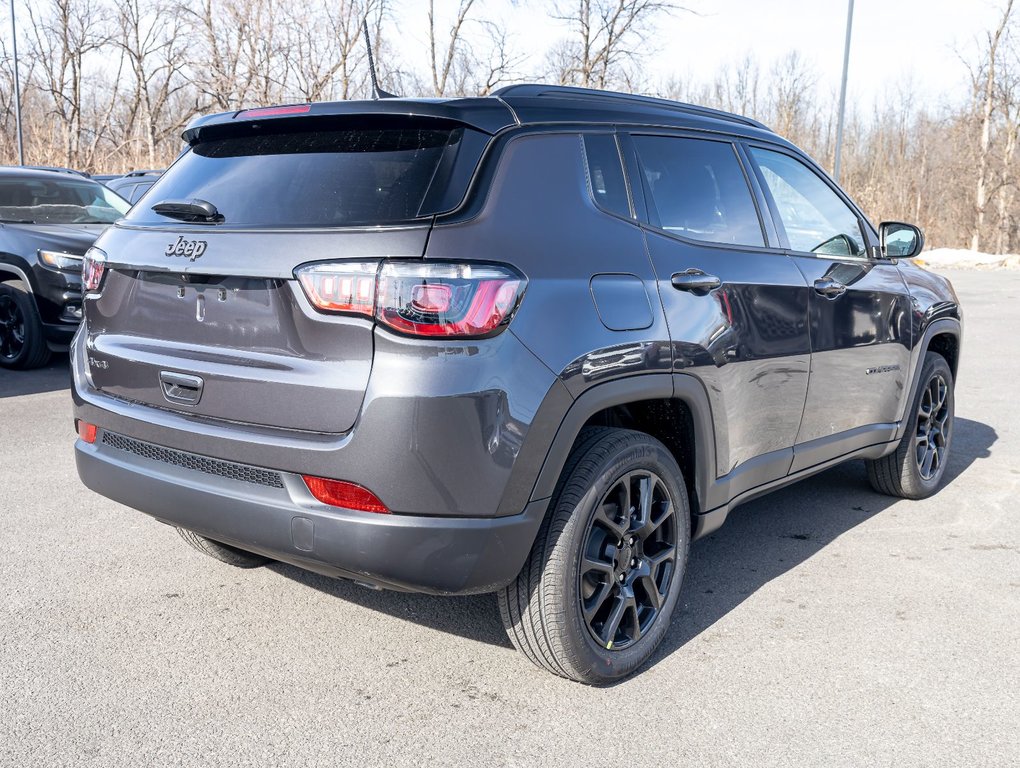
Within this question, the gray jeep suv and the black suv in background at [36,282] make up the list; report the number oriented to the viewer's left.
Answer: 0

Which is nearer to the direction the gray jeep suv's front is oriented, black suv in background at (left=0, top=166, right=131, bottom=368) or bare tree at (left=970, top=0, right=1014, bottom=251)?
the bare tree

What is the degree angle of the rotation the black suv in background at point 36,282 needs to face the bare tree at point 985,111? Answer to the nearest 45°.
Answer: approximately 90° to its left

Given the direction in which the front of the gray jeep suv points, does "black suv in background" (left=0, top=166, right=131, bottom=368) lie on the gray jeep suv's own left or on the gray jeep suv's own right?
on the gray jeep suv's own left

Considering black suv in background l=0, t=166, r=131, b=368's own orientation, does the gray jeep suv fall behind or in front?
in front

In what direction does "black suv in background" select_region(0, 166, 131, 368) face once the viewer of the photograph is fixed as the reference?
facing the viewer and to the right of the viewer

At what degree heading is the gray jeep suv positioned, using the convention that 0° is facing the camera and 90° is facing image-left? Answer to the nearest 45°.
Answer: approximately 225°

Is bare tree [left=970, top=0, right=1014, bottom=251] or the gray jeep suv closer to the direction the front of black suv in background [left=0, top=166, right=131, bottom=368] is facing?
the gray jeep suv

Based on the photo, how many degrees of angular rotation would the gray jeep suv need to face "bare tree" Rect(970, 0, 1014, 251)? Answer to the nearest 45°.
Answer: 0° — it already faces it
